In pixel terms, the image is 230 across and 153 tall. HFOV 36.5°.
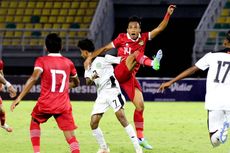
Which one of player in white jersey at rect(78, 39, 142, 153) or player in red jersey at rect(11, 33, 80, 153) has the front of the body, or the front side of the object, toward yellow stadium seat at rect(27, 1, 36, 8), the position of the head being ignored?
the player in red jersey

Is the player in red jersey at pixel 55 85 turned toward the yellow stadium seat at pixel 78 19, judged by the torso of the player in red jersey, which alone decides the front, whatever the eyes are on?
yes

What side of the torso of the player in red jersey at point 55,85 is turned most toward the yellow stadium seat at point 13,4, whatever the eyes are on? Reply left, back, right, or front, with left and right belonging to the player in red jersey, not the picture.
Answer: front

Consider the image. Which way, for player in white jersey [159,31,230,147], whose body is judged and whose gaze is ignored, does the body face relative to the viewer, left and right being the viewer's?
facing away from the viewer

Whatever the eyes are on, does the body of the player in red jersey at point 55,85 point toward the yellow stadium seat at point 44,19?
yes

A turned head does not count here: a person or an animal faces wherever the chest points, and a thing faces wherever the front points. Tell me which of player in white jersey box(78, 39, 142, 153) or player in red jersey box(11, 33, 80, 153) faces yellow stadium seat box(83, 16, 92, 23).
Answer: the player in red jersey

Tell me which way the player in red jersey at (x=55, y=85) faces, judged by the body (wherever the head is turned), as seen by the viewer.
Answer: away from the camera

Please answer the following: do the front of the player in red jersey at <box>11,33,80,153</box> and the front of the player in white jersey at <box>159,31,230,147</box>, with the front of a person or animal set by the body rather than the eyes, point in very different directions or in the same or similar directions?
same or similar directions

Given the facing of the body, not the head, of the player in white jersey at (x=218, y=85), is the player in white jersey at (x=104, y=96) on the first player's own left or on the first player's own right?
on the first player's own left

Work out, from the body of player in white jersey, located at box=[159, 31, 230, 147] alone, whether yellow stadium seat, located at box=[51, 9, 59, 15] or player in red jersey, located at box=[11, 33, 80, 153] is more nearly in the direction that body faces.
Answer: the yellow stadium seat

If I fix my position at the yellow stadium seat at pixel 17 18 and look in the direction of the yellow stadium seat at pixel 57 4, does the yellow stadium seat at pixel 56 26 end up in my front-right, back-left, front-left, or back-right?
front-right

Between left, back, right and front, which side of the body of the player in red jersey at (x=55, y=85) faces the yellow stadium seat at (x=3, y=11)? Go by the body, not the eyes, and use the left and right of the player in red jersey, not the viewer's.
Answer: front
